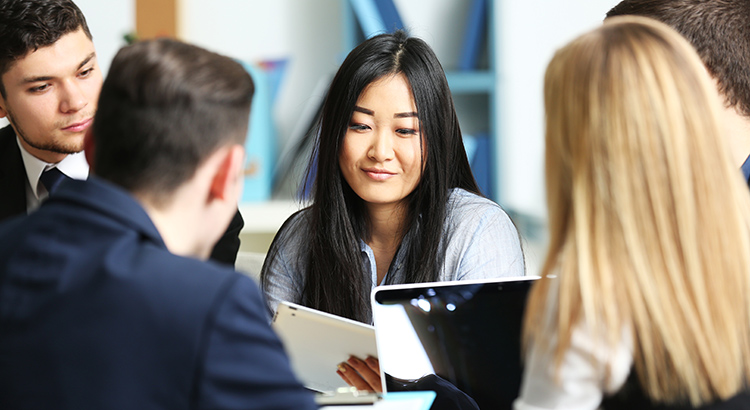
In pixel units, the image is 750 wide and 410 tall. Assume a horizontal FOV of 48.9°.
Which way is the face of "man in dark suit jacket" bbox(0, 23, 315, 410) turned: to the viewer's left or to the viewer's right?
to the viewer's right

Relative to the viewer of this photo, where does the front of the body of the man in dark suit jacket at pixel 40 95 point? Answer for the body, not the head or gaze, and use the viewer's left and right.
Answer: facing the viewer and to the right of the viewer

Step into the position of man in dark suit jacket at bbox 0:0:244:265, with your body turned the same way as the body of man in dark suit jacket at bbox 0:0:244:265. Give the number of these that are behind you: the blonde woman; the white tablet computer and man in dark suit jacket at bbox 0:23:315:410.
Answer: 0

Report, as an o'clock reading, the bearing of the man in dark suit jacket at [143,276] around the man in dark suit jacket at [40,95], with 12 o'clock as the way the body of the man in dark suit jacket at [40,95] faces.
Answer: the man in dark suit jacket at [143,276] is roughly at 1 o'clock from the man in dark suit jacket at [40,95].

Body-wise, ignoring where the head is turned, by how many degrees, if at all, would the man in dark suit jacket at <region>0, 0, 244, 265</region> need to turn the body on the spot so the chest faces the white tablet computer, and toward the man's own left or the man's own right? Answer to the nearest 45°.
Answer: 0° — they already face it

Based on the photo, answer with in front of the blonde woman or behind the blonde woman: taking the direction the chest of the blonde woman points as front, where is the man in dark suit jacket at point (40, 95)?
in front

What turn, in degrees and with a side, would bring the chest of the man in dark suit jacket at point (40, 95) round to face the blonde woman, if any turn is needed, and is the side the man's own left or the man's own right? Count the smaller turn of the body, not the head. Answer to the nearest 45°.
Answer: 0° — they already face them

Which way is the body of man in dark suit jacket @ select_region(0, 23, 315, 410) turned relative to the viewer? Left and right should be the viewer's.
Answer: facing away from the viewer and to the right of the viewer

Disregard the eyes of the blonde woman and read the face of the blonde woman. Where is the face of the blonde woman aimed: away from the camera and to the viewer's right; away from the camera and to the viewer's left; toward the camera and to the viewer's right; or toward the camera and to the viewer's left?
away from the camera and to the viewer's left

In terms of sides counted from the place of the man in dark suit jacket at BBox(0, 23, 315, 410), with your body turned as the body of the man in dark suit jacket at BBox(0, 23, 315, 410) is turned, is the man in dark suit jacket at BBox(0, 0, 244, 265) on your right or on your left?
on your left

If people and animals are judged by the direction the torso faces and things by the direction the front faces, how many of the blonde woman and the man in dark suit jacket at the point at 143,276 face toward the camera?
0

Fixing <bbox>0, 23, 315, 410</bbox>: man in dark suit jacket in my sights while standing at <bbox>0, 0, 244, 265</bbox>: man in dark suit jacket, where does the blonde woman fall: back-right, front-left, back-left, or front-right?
front-left

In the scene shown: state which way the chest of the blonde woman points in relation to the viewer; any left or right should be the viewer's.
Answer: facing away from the viewer and to the left of the viewer

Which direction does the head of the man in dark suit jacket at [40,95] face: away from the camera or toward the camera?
toward the camera

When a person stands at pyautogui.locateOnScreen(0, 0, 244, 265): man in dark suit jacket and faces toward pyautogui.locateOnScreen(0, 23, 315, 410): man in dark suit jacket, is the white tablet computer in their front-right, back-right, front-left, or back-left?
front-left

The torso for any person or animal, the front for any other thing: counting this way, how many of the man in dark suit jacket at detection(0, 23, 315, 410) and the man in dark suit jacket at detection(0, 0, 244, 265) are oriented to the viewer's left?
0
